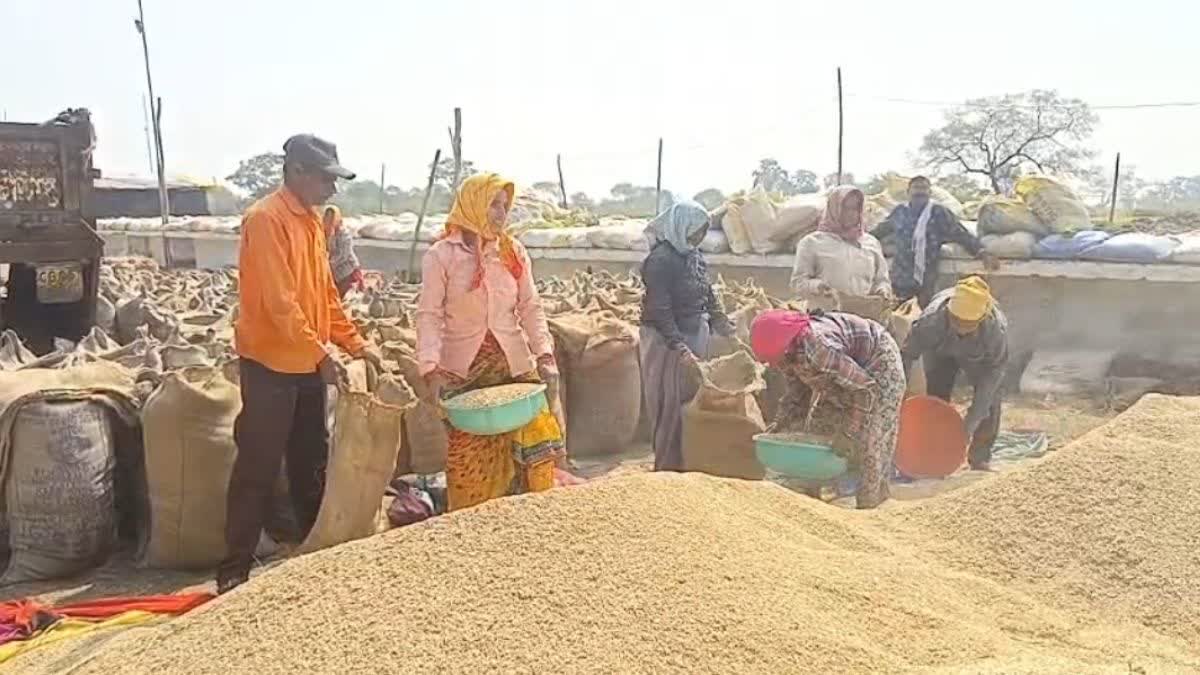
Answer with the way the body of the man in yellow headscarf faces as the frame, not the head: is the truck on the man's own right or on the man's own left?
on the man's own right

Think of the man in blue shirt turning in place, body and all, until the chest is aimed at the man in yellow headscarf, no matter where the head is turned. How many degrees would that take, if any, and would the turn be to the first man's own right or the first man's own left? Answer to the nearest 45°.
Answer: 0° — they already face them

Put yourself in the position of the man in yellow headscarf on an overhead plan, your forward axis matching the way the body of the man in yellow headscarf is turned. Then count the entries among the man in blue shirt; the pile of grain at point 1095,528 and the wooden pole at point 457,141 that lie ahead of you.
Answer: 1

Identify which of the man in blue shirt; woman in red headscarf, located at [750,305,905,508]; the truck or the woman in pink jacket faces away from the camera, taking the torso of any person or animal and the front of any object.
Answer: the truck

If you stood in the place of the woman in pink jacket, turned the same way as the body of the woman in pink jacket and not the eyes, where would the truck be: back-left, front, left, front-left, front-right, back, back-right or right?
back

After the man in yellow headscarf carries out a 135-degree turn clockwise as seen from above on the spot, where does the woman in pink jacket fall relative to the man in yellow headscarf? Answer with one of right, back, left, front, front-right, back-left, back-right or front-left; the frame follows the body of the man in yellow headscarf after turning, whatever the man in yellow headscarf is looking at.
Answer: left

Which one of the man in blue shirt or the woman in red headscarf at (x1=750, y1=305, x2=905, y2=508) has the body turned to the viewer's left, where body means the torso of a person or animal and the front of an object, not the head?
the woman in red headscarf

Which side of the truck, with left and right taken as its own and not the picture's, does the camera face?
back

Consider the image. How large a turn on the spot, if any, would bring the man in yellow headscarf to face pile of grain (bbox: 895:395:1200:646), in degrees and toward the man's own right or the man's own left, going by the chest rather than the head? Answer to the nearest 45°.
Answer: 0° — they already face it

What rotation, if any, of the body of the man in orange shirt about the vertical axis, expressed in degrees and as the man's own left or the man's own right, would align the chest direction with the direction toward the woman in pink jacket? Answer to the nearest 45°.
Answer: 0° — they already face them

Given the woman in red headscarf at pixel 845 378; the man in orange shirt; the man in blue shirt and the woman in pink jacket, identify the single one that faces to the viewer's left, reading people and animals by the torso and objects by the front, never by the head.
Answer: the woman in red headscarf

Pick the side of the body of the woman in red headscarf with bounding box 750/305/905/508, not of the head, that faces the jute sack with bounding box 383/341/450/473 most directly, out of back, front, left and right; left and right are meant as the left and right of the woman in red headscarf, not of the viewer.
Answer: front

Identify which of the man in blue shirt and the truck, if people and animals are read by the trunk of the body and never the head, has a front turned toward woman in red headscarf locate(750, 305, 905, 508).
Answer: the man in blue shirt

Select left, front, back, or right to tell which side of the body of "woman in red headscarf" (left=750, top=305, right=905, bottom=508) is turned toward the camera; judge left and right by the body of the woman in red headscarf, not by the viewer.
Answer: left

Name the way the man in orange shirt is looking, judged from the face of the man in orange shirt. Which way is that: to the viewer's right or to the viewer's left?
to the viewer's right
